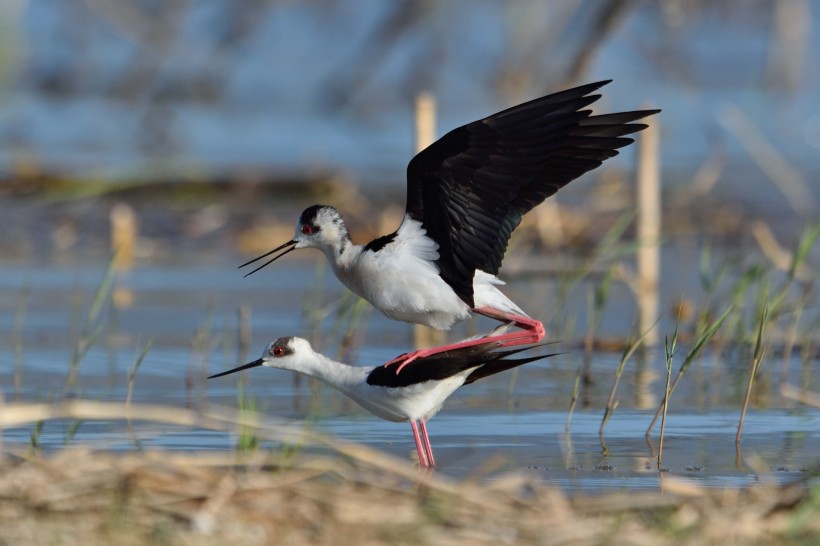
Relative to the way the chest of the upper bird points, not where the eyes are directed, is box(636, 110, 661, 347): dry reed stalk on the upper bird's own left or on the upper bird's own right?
on the upper bird's own right

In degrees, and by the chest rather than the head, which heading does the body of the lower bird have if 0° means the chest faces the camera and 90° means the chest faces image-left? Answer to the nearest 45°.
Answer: approximately 90°

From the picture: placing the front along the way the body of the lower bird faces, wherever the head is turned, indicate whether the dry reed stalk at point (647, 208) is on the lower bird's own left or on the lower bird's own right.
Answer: on the lower bird's own right

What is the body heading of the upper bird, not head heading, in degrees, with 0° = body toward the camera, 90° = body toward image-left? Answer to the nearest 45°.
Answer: approximately 90°
